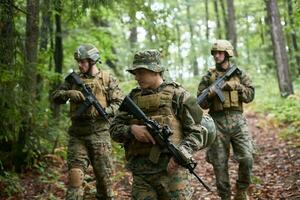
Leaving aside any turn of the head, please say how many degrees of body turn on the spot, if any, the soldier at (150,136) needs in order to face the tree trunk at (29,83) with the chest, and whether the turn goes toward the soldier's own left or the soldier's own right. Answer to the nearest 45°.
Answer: approximately 90° to the soldier's own right

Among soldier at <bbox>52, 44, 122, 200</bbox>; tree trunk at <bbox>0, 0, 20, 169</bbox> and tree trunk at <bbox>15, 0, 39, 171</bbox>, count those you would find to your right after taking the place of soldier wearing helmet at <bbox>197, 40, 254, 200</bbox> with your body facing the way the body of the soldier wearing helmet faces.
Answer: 3

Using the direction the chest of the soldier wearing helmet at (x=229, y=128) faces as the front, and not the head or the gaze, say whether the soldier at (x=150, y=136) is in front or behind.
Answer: in front

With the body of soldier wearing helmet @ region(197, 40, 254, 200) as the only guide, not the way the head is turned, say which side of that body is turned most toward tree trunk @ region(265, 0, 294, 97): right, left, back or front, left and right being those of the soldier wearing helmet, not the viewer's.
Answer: back

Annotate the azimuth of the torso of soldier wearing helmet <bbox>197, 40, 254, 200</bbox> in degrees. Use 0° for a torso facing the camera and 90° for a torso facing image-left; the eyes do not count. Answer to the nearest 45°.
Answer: approximately 0°

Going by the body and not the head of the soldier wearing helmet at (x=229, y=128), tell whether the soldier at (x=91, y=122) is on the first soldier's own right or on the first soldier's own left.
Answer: on the first soldier's own right

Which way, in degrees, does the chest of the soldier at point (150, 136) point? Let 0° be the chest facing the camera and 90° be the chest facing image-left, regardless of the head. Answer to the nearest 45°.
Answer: approximately 45°

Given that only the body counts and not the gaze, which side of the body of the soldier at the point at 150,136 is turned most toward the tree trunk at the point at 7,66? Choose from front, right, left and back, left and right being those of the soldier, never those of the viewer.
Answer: right

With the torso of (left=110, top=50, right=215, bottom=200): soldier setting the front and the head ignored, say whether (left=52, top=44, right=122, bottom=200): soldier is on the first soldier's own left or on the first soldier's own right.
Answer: on the first soldier's own right
